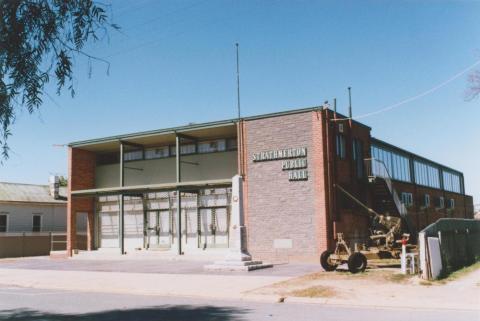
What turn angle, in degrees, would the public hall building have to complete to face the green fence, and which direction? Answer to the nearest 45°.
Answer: approximately 90° to its left

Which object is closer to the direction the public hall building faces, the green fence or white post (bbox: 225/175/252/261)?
the white post

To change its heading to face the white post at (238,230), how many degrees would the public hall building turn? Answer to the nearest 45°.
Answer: approximately 45° to its left

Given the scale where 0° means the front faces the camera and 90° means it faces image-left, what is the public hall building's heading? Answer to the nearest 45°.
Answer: approximately 45°
